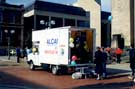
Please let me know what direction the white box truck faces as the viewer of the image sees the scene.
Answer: facing away from the viewer and to the left of the viewer

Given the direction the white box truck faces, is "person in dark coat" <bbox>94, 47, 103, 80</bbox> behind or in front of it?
behind
